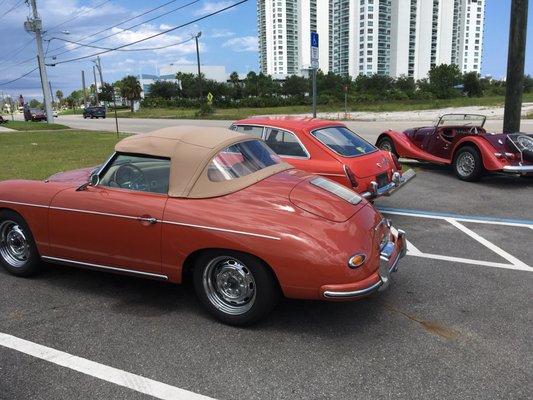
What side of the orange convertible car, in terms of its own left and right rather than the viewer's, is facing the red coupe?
right

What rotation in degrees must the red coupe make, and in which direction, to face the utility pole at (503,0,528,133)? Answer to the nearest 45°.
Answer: approximately 90° to its right

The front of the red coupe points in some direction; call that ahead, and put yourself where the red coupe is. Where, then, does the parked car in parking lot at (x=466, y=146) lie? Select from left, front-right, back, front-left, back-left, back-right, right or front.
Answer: right

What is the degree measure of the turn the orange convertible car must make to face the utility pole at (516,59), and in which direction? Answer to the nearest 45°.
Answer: approximately 90° to its right

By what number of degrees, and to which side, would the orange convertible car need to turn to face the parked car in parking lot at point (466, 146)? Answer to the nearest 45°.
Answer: approximately 90° to its right

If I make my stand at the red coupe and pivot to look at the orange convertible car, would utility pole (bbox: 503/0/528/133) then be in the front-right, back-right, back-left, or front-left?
back-left

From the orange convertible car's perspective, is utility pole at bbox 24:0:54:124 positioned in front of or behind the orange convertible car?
in front

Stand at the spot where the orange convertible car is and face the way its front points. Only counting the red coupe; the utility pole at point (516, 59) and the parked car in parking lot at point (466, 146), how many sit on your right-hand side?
3

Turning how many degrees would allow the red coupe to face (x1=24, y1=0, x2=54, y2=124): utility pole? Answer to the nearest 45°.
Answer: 0° — it already faces it

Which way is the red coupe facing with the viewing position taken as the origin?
facing away from the viewer and to the left of the viewer

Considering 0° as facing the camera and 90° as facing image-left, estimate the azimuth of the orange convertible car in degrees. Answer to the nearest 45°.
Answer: approximately 135°
